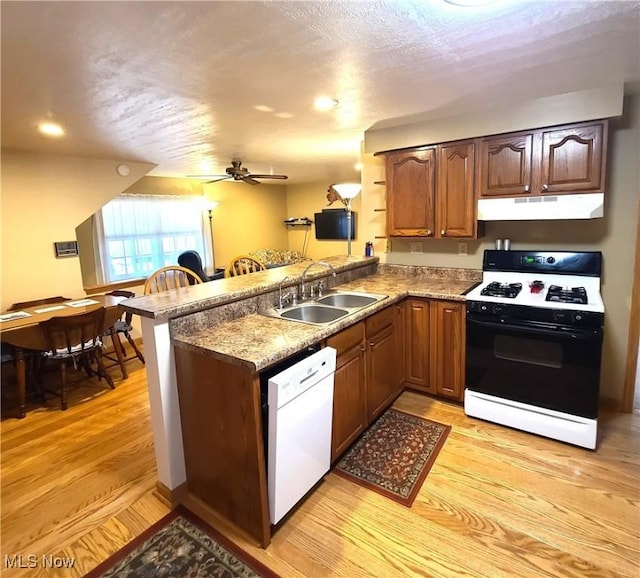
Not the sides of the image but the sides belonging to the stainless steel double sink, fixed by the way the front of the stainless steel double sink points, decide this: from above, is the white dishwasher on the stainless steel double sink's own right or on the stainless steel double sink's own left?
on the stainless steel double sink's own right

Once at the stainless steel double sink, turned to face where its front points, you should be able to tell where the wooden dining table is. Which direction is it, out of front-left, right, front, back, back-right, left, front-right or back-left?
back-right

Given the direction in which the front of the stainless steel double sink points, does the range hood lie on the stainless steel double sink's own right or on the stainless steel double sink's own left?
on the stainless steel double sink's own left

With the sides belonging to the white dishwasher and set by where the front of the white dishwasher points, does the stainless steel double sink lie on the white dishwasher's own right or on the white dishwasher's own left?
on the white dishwasher's own left

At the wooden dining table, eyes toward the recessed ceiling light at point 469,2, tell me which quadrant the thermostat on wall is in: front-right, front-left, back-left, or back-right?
back-left

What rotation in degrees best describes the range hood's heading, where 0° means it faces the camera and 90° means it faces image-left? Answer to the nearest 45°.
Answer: approximately 0°

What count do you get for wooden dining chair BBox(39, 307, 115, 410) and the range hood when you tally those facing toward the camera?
1

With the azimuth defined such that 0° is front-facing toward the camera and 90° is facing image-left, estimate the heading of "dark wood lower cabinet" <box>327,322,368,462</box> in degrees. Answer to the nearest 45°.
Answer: approximately 315°
